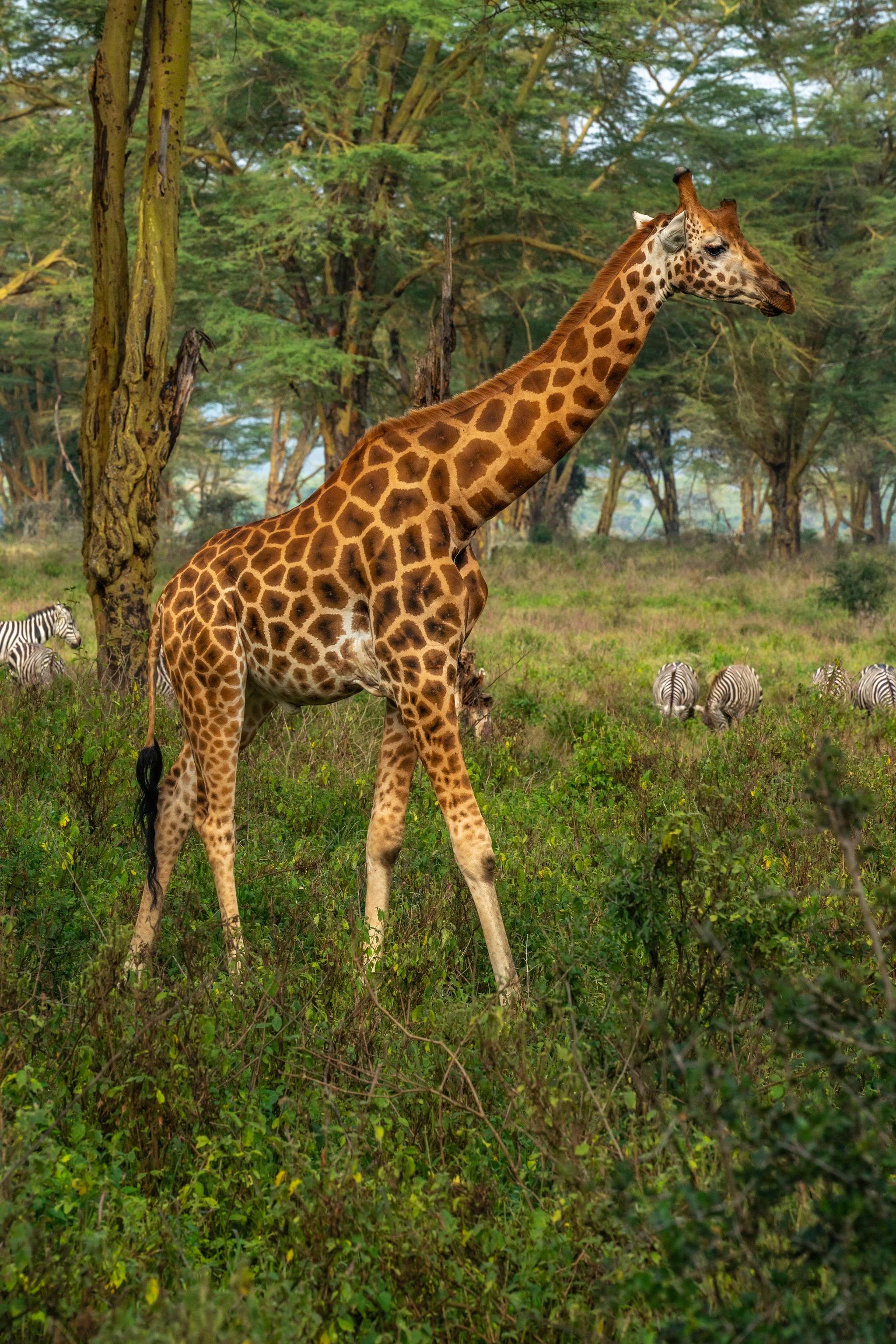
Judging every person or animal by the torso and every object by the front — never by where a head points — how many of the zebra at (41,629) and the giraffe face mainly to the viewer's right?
2

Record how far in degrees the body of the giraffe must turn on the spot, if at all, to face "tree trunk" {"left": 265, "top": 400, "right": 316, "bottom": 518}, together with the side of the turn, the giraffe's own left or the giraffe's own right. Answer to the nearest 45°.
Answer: approximately 90° to the giraffe's own left

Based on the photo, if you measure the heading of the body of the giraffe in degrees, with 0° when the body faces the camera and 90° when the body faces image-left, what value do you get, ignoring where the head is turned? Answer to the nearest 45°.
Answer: approximately 270°

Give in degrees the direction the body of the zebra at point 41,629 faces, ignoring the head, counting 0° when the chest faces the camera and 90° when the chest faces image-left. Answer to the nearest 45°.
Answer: approximately 270°

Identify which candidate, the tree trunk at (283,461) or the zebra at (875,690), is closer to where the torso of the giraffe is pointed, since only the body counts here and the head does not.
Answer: the zebra

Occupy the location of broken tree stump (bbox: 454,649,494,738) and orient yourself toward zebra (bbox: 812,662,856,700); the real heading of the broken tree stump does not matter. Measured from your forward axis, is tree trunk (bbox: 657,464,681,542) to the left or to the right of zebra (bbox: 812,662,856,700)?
left

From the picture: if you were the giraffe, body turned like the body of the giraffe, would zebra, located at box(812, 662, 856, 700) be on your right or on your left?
on your left
